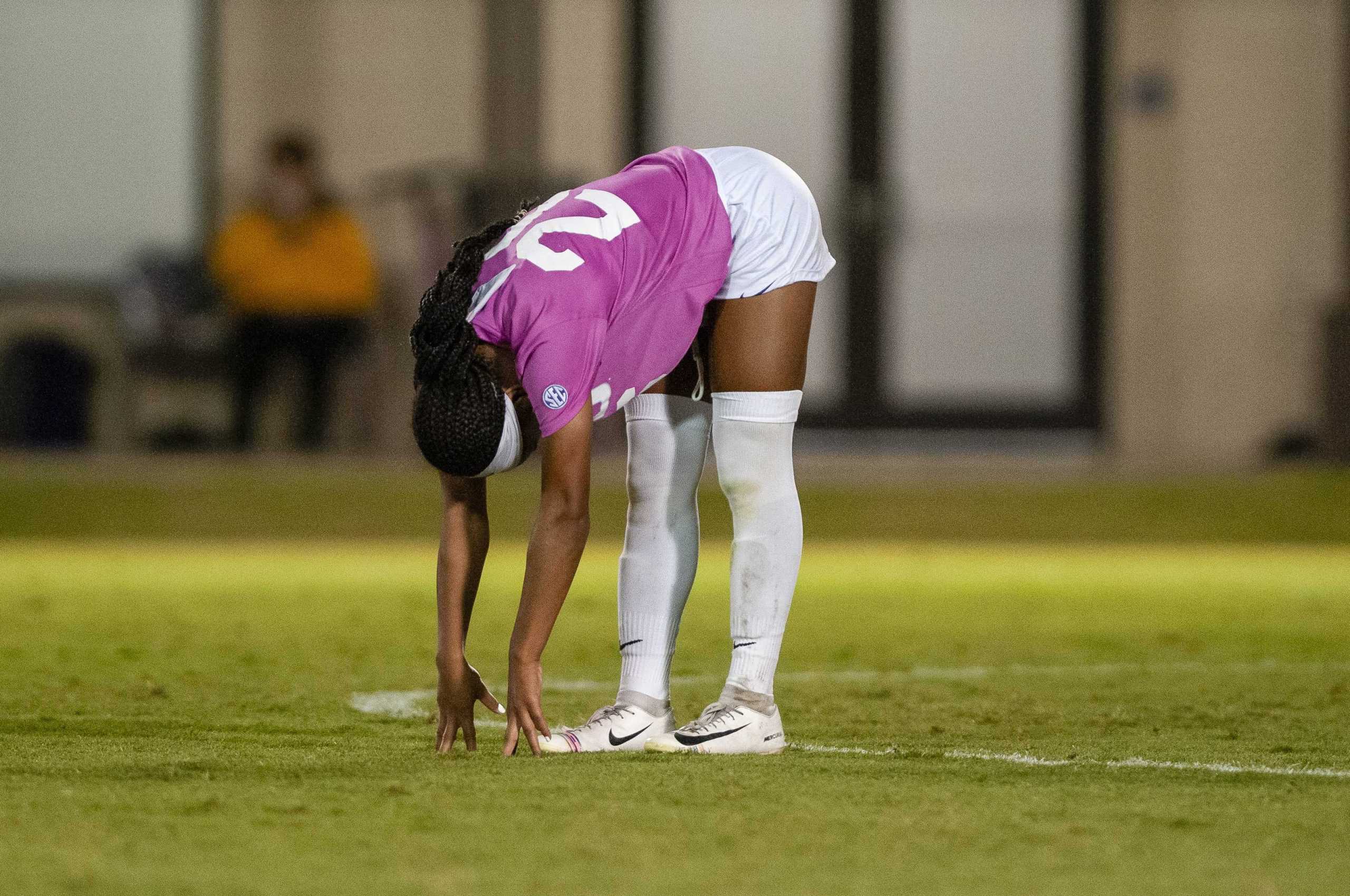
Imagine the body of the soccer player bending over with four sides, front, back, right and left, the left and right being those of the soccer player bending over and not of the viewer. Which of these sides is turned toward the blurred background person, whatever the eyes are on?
right

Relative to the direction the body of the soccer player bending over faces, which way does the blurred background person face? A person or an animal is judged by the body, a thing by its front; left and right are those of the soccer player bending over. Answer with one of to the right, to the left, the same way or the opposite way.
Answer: to the left

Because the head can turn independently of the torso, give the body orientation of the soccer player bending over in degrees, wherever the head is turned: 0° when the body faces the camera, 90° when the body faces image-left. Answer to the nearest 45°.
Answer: approximately 90°

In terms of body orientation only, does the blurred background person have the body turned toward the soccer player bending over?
yes

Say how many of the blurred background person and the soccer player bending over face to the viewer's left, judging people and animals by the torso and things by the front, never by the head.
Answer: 1

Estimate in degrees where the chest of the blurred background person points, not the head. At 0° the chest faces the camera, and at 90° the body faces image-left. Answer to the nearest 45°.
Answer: approximately 0°
